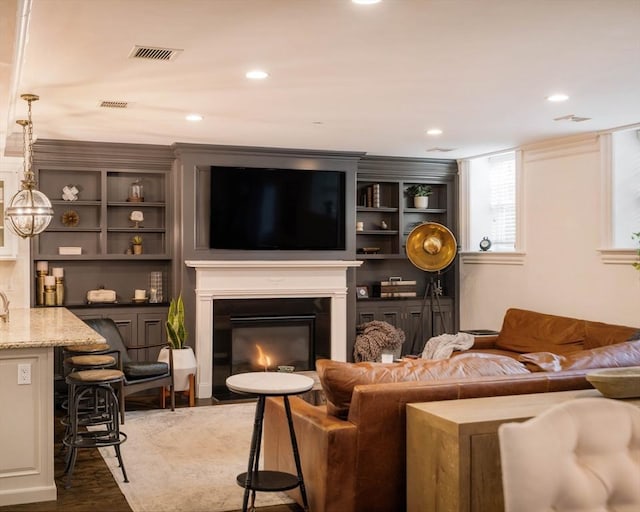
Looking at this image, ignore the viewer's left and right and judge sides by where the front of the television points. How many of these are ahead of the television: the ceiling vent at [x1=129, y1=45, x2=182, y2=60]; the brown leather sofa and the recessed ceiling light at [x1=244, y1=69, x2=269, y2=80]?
3

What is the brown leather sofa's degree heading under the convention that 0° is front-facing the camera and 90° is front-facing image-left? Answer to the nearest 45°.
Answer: approximately 135°

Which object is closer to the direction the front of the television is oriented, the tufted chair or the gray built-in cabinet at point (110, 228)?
the tufted chair

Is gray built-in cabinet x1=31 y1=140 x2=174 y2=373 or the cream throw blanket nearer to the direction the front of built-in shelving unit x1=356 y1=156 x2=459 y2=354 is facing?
the cream throw blanket

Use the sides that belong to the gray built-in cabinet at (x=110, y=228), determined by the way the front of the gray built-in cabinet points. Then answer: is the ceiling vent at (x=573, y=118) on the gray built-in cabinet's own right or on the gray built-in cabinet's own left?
on the gray built-in cabinet's own left

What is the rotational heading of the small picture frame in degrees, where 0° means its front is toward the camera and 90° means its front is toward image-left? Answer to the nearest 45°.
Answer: approximately 0°

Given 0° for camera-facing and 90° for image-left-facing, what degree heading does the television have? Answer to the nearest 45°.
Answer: approximately 0°

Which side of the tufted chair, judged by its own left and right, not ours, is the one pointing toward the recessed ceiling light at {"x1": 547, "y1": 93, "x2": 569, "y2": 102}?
back

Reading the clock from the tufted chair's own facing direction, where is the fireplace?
The fireplace is roughly at 5 o'clock from the tufted chair.
